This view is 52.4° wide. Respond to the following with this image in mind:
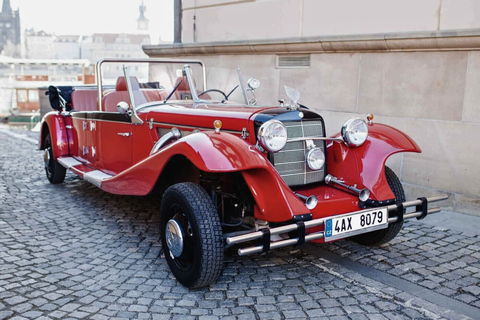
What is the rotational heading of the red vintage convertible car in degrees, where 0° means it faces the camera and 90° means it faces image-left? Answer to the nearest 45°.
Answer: approximately 315°
